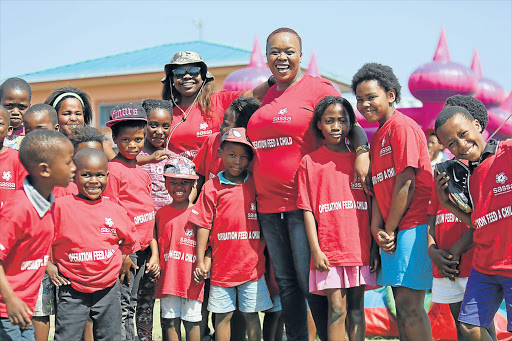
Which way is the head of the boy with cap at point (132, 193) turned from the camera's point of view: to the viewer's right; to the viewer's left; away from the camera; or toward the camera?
toward the camera

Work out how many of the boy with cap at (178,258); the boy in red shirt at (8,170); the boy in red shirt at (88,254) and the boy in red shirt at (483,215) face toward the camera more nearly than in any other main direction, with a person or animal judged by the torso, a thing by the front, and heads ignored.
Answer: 4

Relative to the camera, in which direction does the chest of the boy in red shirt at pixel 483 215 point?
toward the camera

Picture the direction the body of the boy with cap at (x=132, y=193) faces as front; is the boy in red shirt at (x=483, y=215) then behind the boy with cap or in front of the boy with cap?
in front

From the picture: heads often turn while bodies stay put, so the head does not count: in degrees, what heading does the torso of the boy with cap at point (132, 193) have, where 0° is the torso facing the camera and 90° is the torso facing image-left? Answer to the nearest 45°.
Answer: approximately 315°

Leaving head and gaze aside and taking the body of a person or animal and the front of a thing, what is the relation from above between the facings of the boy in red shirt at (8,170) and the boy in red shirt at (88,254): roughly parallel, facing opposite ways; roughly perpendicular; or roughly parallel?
roughly parallel

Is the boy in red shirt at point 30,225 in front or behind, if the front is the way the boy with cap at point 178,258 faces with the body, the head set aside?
in front

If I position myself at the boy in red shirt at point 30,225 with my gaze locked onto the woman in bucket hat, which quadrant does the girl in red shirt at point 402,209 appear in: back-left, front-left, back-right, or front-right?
front-right

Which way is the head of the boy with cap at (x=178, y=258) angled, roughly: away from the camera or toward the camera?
toward the camera

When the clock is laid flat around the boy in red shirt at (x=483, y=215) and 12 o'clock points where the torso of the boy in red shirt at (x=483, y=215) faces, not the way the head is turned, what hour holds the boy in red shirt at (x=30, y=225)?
the boy in red shirt at (x=30, y=225) is roughly at 2 o'clock from the boy in red shirt at (x=483, y=215).

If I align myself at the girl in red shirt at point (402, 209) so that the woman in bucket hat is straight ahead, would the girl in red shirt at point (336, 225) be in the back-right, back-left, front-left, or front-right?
front-left

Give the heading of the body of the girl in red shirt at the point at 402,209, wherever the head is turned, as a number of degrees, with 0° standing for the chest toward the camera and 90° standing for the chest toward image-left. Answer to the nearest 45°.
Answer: approximately 45°

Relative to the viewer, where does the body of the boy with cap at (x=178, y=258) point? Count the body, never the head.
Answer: toward the camera

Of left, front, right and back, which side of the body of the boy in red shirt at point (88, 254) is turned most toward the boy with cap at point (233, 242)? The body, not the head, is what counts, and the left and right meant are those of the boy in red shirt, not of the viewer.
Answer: left

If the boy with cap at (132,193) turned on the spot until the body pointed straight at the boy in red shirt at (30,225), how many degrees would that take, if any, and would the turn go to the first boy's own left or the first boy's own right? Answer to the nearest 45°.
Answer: approximately 90° to the first boy's own right
